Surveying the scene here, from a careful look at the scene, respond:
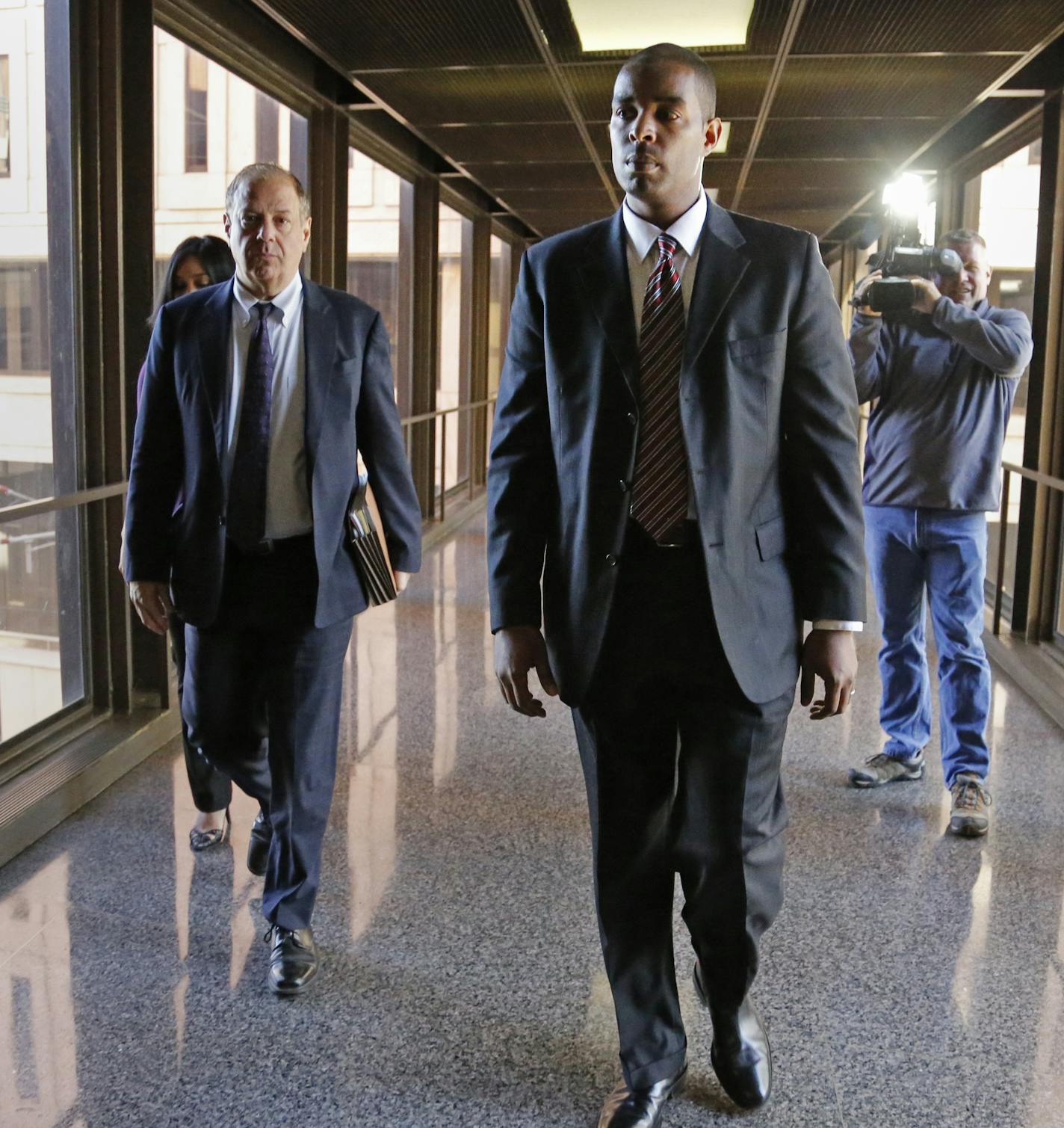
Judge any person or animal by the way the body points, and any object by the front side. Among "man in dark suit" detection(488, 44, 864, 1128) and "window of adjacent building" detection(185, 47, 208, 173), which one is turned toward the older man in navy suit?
the window of adjacent building

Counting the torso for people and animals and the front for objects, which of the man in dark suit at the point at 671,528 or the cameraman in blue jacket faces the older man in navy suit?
the cameraman in blue jacket

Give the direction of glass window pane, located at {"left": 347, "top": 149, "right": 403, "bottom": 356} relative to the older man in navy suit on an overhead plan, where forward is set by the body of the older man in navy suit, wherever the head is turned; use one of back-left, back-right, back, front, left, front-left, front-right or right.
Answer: back
